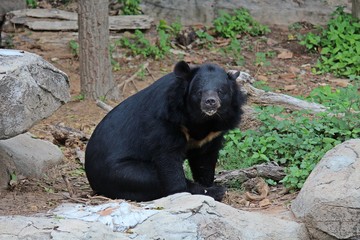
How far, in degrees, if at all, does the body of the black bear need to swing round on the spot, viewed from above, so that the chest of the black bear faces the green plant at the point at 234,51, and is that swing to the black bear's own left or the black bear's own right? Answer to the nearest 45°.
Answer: approximately 135° to the black bear's own left

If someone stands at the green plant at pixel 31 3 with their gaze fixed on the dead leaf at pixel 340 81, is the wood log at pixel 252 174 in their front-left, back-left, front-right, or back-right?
front-right

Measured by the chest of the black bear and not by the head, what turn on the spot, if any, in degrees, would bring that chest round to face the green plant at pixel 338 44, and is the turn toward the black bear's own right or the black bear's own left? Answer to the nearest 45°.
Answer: approximately 90° to the black bear's own left

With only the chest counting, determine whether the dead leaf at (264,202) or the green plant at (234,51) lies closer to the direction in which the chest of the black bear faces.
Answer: the dead leaf

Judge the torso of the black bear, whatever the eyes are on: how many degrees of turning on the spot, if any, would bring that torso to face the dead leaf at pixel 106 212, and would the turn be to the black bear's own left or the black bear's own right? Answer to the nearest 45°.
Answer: approximately 90° to the black bear's own right

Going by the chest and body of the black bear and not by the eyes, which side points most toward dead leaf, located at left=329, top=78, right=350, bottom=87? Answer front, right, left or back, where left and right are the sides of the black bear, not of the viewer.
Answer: left

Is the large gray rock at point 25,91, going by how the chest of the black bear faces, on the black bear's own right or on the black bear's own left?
on the black bear's own right

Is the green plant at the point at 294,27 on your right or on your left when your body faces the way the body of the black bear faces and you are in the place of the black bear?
on your left

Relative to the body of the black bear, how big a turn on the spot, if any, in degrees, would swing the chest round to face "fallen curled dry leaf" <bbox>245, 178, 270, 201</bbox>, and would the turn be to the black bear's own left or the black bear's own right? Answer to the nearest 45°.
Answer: approximately 45° to the black bear's own left

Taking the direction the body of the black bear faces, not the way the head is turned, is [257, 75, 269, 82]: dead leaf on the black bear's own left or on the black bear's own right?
on the black bear's own left

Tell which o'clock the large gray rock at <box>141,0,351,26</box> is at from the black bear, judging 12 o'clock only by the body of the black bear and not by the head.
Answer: The large gray rock is roughly at 8 o'clock from the black bear.

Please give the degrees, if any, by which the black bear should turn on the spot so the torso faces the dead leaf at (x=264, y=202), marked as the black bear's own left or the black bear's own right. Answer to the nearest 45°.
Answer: approximately 45° to the black bear's own left

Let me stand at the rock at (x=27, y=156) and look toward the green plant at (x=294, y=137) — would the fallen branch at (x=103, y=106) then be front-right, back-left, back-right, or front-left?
front-left
